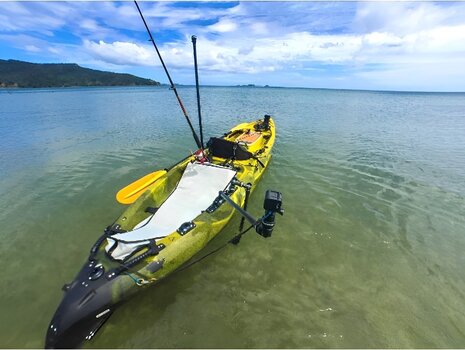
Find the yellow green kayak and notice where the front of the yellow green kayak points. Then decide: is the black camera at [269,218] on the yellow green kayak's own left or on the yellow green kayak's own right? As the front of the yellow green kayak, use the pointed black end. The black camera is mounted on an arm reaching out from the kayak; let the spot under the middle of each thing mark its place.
on the yellow green kayak's own left

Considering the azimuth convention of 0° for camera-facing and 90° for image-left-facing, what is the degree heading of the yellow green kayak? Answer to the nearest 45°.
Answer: approximately 45°
